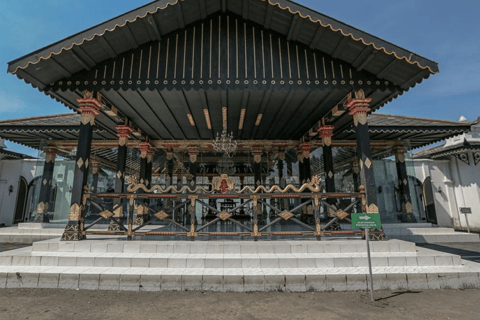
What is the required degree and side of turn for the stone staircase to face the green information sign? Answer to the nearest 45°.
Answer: approximately 45° to its left

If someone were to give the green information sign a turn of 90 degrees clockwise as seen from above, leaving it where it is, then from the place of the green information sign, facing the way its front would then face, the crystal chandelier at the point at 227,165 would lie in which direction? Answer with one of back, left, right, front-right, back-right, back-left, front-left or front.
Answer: front-right

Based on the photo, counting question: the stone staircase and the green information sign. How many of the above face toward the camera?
2

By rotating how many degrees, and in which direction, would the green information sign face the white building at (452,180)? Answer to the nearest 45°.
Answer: approximately 180°

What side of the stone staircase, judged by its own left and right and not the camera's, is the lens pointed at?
front

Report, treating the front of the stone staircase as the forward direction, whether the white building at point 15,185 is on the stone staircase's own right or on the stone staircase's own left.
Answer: on the stone staircase's own right
